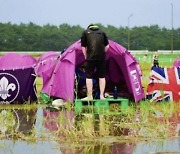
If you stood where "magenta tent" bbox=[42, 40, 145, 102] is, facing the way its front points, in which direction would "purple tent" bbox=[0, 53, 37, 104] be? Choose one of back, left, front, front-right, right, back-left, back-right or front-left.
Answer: right

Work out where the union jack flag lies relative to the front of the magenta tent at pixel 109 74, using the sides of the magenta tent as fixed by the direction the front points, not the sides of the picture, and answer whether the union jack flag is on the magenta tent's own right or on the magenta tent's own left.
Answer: on the magenta tent's own left

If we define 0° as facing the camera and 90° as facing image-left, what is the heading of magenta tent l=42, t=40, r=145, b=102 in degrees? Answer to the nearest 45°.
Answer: approximately 0°

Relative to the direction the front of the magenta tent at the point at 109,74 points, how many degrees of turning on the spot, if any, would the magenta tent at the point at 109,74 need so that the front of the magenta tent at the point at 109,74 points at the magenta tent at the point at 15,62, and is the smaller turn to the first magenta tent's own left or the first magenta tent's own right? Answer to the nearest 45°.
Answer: approximately 90° to the first magenta tent's own right
